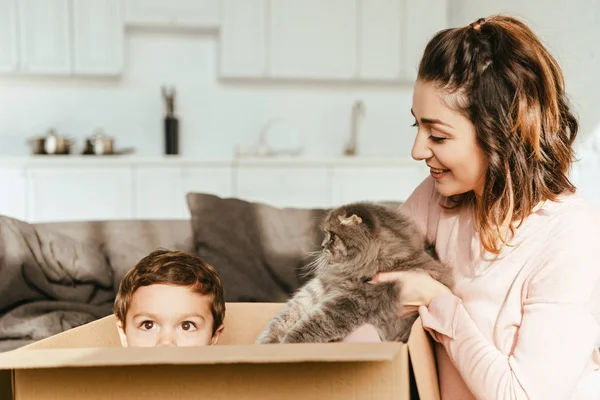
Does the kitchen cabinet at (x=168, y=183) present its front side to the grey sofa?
yes

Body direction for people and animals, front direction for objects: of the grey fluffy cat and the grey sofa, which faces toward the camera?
the grey sofa

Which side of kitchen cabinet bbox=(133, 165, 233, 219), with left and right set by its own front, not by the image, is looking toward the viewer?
front

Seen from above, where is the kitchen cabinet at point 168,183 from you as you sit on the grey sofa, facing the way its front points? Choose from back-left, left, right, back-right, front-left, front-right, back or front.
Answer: back

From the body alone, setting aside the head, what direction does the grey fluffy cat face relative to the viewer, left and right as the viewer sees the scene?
facing to the left of the viewer

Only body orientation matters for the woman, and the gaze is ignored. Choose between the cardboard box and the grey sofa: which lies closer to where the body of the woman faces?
the cardboard box

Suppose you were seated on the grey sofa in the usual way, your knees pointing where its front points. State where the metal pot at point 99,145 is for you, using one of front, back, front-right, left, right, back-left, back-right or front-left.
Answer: back

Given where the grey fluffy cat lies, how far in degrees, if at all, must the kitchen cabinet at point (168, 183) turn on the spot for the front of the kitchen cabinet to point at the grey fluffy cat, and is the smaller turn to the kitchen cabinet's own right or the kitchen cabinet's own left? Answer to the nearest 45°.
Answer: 0° — it already faces it

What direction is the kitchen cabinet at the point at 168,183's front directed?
toward the camera

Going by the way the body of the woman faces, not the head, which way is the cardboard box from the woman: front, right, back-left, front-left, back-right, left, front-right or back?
front

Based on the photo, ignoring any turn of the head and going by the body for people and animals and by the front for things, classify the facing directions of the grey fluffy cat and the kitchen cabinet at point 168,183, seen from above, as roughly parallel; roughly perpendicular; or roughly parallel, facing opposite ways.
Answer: roughly perpendicular

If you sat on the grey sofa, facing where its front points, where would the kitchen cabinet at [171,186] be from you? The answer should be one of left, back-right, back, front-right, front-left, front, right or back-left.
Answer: back

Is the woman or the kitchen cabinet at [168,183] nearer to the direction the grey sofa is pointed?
the woman

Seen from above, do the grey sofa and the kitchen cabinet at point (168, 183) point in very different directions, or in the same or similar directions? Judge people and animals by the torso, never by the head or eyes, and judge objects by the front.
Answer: same or similar directions
